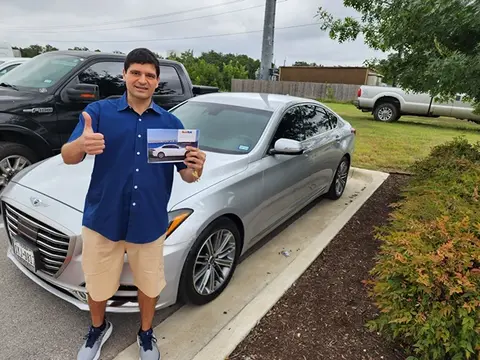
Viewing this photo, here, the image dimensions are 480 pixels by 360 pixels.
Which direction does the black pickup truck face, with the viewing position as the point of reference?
facing the viewer and to the left of the viewer

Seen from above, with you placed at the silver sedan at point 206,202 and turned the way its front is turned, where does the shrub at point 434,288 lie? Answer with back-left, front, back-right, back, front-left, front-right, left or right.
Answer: left

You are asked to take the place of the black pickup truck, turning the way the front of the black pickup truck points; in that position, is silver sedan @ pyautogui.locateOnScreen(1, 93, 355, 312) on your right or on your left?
on your left

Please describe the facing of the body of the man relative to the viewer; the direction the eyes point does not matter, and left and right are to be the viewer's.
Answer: facing the viewer

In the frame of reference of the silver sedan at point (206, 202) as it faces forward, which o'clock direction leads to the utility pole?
The utility pole is roughly at 5 o'clock from the silver sedan.

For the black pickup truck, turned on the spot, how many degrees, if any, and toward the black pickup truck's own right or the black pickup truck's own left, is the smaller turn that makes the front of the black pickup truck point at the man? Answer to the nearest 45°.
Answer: approximately 45° to the black pickup truck's own left

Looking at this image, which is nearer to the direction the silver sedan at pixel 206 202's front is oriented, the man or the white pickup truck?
the man

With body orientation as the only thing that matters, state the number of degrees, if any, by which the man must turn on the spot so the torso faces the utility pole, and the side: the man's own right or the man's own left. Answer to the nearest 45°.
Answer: approximately 135° to the man's own left

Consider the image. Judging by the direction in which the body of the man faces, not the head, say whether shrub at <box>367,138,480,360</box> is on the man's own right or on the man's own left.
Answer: on the man's own left

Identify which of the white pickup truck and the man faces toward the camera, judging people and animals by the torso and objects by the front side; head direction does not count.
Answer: the man

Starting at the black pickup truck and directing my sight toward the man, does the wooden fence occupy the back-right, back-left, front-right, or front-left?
back-left

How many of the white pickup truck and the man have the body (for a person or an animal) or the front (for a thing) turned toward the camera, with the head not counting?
1

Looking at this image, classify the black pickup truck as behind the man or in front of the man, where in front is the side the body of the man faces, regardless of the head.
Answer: behind

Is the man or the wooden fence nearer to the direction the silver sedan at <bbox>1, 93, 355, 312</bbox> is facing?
the man
